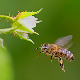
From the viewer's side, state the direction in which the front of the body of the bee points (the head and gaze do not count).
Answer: to the viewer's left
